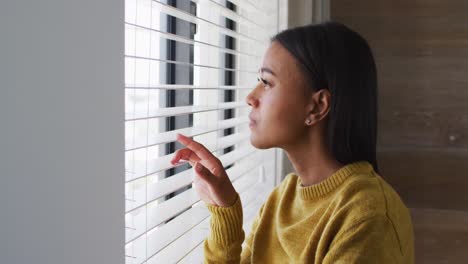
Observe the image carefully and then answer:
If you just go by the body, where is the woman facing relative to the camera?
to the viewer's left

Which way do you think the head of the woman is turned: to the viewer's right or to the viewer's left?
to the viewer's left

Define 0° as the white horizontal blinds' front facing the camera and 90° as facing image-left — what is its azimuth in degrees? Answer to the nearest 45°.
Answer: approximately 315°
